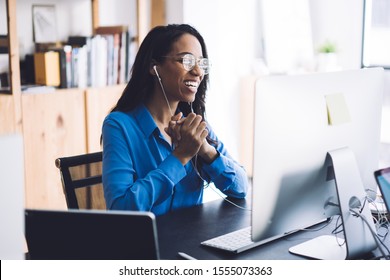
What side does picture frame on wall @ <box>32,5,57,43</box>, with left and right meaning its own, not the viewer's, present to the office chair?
front

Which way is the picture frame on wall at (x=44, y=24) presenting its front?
toward the camera

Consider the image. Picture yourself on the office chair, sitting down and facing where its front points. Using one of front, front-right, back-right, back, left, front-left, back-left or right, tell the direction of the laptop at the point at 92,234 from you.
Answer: front-right

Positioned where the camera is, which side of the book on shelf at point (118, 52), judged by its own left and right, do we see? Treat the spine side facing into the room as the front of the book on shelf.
front

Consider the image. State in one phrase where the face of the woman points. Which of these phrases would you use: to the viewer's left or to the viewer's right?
to the viewer's right

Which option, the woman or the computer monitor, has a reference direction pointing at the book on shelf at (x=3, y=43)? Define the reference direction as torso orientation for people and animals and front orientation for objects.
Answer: the computer monitor

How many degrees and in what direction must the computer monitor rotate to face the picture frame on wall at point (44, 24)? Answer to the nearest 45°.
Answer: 0° — it already faces it

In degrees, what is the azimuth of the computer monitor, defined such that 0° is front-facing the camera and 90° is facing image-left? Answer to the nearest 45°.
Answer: approximately 135°

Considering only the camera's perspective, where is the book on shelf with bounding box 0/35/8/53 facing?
facing the viewer

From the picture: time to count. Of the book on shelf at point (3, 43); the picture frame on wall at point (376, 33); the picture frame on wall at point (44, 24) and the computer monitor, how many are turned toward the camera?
3

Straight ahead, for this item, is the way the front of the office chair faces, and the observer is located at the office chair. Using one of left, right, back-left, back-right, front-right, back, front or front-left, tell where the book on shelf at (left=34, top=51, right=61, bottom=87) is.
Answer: back-left

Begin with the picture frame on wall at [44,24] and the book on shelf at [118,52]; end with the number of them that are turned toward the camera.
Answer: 2

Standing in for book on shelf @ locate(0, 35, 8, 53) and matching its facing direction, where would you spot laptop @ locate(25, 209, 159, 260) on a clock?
The laptop is roughly at 12 o'clock from the book on shelf.
